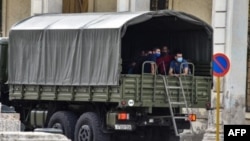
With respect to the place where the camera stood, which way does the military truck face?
facing away from the viewer and to the left of the viewer

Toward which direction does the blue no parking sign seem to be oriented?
toward the camera

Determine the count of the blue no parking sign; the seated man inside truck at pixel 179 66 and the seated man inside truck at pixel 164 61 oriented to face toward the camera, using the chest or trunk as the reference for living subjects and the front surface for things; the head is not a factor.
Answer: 3

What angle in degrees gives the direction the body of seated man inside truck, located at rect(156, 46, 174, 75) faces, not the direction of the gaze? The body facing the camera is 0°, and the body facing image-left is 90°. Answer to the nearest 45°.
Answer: approximately 0°

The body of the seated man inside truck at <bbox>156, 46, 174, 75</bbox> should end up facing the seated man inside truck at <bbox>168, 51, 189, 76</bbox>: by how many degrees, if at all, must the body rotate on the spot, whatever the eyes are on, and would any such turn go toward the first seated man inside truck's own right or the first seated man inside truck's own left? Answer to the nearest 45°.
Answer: approximately 90° to the first seated man inside truck's own left

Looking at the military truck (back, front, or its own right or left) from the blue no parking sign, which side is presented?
back

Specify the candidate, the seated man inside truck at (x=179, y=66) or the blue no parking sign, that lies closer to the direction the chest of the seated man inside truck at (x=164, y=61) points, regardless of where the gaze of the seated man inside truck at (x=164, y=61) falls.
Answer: the blue no parking sign

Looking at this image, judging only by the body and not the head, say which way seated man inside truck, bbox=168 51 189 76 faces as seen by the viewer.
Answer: toward the camera
